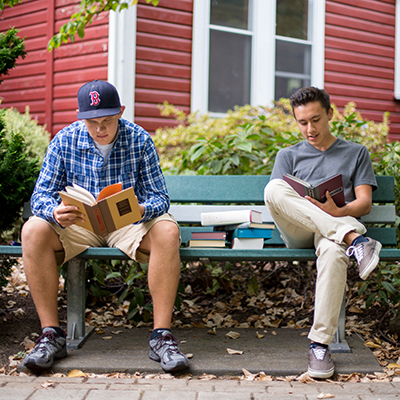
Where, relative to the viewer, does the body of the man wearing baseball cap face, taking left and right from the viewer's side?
facing the viewer

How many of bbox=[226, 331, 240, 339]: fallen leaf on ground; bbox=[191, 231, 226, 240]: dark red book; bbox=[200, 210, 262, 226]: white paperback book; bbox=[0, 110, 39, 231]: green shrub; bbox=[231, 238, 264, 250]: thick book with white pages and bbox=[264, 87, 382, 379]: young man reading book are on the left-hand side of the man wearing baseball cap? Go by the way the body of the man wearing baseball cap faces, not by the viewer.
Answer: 5

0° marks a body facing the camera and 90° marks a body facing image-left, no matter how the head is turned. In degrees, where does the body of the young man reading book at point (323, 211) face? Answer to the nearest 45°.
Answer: approximately 0°

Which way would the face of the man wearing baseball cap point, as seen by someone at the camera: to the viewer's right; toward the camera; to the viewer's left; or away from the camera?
toward the camera

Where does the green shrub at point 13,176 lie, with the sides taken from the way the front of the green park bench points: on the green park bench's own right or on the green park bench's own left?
on the green park bench's own right

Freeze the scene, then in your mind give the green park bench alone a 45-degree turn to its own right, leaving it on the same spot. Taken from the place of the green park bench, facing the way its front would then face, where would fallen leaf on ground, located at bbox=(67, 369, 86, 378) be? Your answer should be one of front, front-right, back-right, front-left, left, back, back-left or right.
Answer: front

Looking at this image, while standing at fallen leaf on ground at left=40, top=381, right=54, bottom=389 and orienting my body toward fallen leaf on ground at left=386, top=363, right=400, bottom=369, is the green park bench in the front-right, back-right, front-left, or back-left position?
front-left

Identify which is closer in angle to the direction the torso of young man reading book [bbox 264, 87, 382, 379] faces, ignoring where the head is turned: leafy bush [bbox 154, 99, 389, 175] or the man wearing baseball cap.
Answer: the man wearing baseball cap

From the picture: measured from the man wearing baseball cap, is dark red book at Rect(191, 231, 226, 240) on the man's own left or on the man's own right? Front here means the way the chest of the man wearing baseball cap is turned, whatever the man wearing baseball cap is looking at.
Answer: on the man's own left

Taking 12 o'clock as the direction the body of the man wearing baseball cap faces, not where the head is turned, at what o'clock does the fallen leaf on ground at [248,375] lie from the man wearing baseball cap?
The fallen leaf on ground is roughly at 10 o'clock from the man wearing baseball cap.

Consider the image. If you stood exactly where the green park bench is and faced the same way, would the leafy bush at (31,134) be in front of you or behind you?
behind

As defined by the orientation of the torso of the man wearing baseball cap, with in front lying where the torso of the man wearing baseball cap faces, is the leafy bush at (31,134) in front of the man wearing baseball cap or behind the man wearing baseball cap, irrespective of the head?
behind

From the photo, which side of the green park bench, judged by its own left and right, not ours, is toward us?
front

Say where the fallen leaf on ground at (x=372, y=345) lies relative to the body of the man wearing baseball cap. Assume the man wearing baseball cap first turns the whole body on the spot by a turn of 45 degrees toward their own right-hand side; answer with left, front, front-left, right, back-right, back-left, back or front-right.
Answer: back-left

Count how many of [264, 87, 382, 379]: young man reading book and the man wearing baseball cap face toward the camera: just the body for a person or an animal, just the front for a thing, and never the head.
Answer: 2

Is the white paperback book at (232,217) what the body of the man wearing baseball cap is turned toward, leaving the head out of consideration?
no

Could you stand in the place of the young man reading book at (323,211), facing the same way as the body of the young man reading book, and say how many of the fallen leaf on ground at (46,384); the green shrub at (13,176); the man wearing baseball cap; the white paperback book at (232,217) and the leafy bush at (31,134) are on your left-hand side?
0
